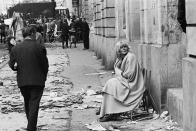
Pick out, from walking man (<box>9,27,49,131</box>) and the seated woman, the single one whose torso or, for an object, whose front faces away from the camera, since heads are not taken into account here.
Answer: the walking man

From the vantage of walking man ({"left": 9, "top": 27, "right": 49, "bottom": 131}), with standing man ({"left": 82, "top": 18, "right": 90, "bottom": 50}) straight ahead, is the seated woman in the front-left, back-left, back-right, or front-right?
front-right

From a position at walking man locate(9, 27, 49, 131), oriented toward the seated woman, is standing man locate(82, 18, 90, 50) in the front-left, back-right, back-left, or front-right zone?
front-left

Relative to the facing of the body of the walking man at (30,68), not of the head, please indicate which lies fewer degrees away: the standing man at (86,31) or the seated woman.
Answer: the standing man

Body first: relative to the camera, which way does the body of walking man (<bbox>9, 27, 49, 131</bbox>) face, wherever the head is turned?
away from the camera

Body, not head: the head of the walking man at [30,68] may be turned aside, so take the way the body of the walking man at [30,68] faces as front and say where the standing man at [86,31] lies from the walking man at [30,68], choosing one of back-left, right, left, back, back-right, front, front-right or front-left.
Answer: front

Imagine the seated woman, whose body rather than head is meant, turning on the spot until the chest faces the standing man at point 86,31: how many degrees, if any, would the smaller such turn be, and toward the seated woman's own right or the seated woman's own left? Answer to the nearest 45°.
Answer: approximately 90° to the seated woman's own right

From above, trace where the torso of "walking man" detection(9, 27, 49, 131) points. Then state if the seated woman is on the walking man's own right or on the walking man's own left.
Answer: on the walking man's own right
